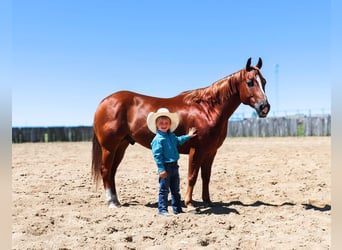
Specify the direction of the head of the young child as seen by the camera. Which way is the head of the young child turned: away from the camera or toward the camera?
toward the camera

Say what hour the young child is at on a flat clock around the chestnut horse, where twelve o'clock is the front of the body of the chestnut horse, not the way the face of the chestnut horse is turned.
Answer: The young child is roughly at 4 o'clock from the chestnut horse.

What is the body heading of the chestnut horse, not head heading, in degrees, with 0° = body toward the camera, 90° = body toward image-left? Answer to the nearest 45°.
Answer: approximately 270°
